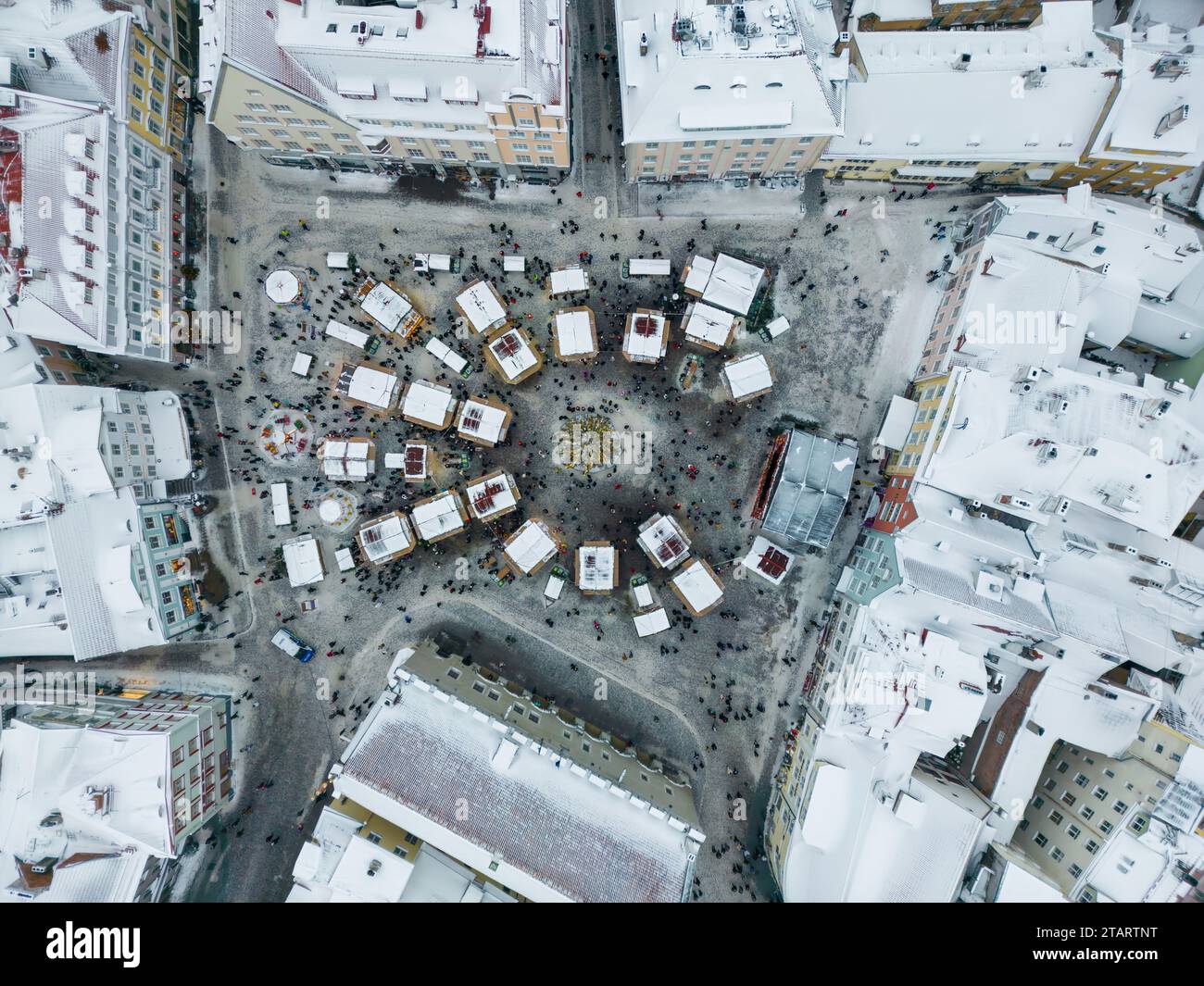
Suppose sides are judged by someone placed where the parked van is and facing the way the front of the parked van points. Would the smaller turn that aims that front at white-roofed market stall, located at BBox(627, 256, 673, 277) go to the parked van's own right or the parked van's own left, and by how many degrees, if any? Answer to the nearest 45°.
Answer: approximately 45° to the parked van's own left

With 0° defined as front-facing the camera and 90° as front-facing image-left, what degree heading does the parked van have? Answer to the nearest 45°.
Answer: approximately 315°
